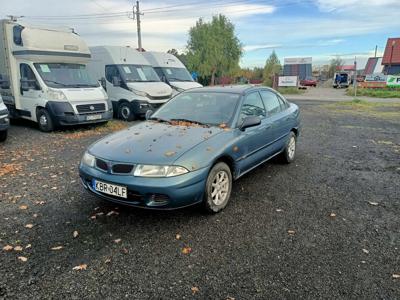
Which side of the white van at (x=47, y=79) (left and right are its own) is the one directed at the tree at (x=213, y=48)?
left

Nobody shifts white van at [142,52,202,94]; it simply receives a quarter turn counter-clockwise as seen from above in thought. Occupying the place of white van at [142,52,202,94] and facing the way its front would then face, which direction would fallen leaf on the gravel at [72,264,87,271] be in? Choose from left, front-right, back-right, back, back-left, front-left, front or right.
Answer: back-right

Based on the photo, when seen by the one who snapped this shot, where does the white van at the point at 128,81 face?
facing the viewer and to the right of the viewer

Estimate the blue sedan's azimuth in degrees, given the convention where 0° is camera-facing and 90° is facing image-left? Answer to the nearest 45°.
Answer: approximately 45°

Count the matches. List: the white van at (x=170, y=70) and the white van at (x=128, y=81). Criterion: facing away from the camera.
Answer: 0

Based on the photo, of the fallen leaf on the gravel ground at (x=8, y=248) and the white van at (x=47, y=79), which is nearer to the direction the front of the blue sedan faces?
the fallen leaf on the gravel ground

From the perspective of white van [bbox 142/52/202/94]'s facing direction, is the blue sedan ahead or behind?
ahead

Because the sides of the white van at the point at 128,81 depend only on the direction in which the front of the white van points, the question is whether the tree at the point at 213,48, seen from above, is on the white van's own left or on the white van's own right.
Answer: on the white van's own left
